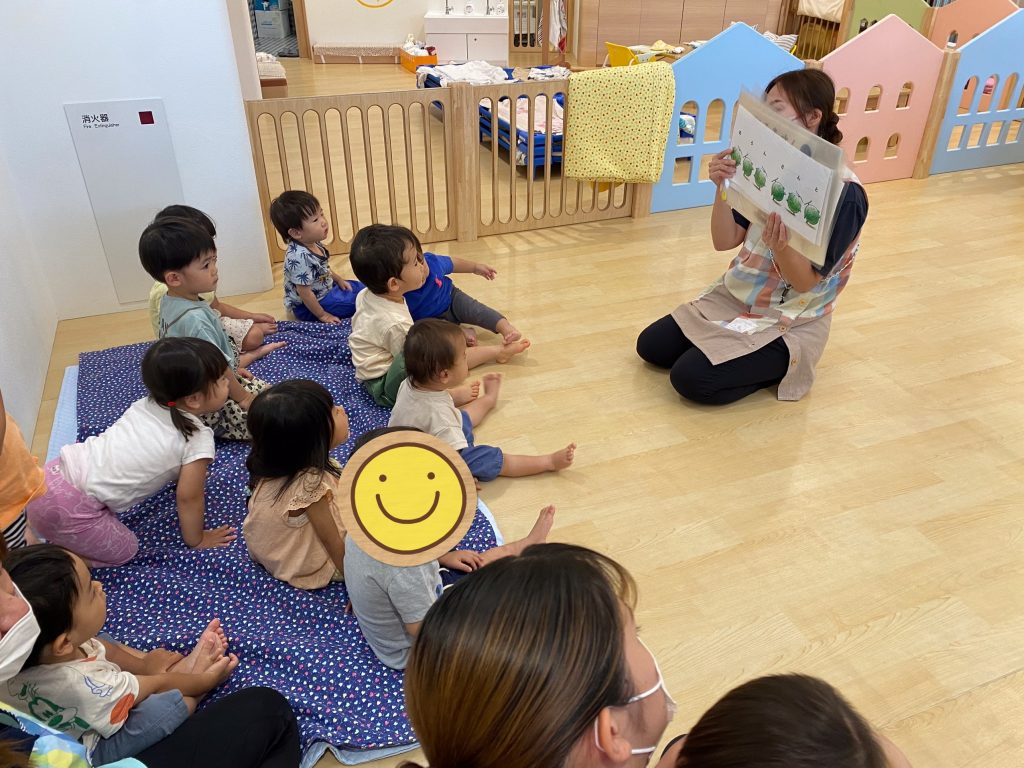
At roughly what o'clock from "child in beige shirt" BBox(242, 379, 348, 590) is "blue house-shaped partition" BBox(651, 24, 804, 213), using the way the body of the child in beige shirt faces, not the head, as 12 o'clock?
The blue house-shaped partition is roughly at 12 o'clock from the child in beige shirt.

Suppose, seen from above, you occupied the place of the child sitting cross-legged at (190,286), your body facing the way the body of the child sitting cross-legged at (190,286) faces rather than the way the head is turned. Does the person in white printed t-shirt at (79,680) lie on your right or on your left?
on your right

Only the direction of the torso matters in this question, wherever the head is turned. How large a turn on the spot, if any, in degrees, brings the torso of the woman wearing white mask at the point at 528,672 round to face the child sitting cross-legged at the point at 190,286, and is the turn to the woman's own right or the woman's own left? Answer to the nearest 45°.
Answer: approximately 90° to the woman's own left

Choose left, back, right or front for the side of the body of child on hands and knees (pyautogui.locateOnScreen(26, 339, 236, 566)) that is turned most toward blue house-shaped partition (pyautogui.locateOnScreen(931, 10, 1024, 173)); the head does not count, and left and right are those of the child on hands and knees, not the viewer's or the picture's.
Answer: front

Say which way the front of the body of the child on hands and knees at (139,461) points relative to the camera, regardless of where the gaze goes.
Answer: to the viewer's right

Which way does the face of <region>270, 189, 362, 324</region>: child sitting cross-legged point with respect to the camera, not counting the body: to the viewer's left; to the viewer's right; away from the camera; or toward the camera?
to the viewer's right

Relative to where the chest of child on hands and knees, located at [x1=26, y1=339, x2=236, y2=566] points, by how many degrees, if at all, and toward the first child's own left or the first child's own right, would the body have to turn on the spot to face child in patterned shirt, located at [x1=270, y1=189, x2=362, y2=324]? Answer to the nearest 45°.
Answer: approximately 45° to the first child's own left

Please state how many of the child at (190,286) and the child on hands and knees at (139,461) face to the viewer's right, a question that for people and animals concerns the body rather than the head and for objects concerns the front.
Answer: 2

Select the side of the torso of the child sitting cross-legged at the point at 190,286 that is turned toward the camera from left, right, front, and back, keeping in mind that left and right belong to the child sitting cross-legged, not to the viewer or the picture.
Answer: right

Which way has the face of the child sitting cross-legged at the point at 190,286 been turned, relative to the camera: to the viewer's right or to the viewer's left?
to the viewer's right

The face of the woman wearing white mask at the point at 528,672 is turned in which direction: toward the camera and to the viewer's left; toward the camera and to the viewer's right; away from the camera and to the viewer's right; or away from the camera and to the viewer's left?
away from the camera and to the viewer's right
